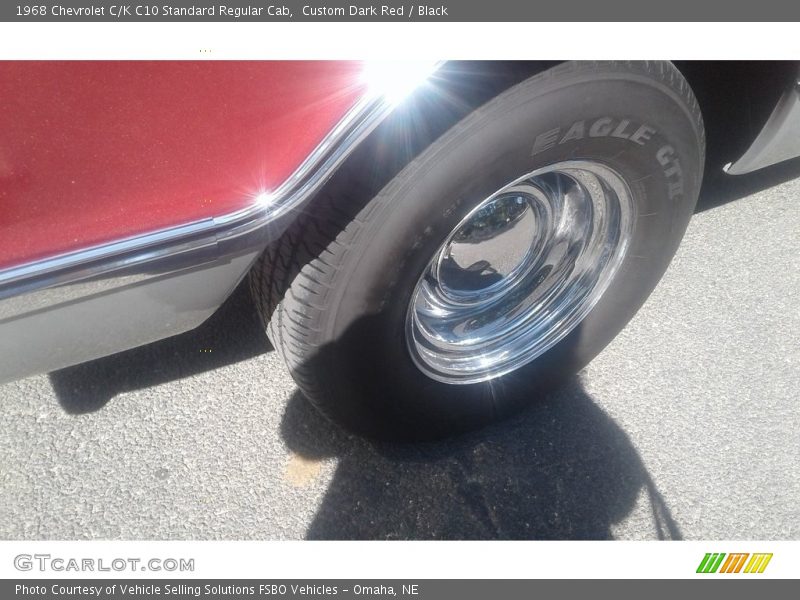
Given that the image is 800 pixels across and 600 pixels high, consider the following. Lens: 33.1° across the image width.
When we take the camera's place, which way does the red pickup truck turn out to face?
facing away from the viewer and to the right of the viewer
